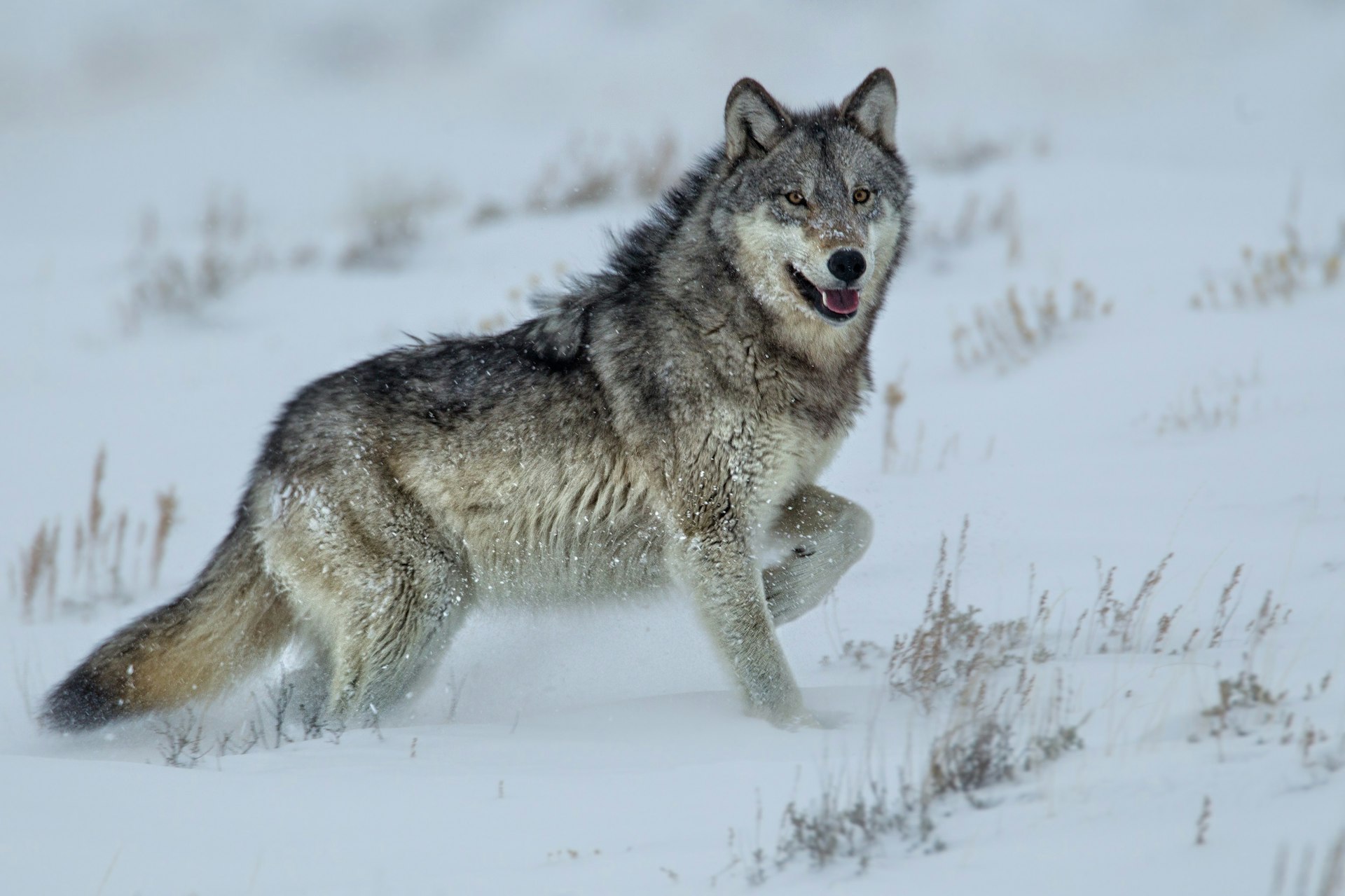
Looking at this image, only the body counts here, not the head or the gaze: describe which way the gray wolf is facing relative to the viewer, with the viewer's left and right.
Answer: facing to the right of the viewer

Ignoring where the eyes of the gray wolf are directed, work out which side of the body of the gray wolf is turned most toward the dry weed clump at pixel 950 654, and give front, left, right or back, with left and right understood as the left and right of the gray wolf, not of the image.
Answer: front

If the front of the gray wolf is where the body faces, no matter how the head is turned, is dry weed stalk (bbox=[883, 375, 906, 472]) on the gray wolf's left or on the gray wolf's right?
on the gray wolf's left
